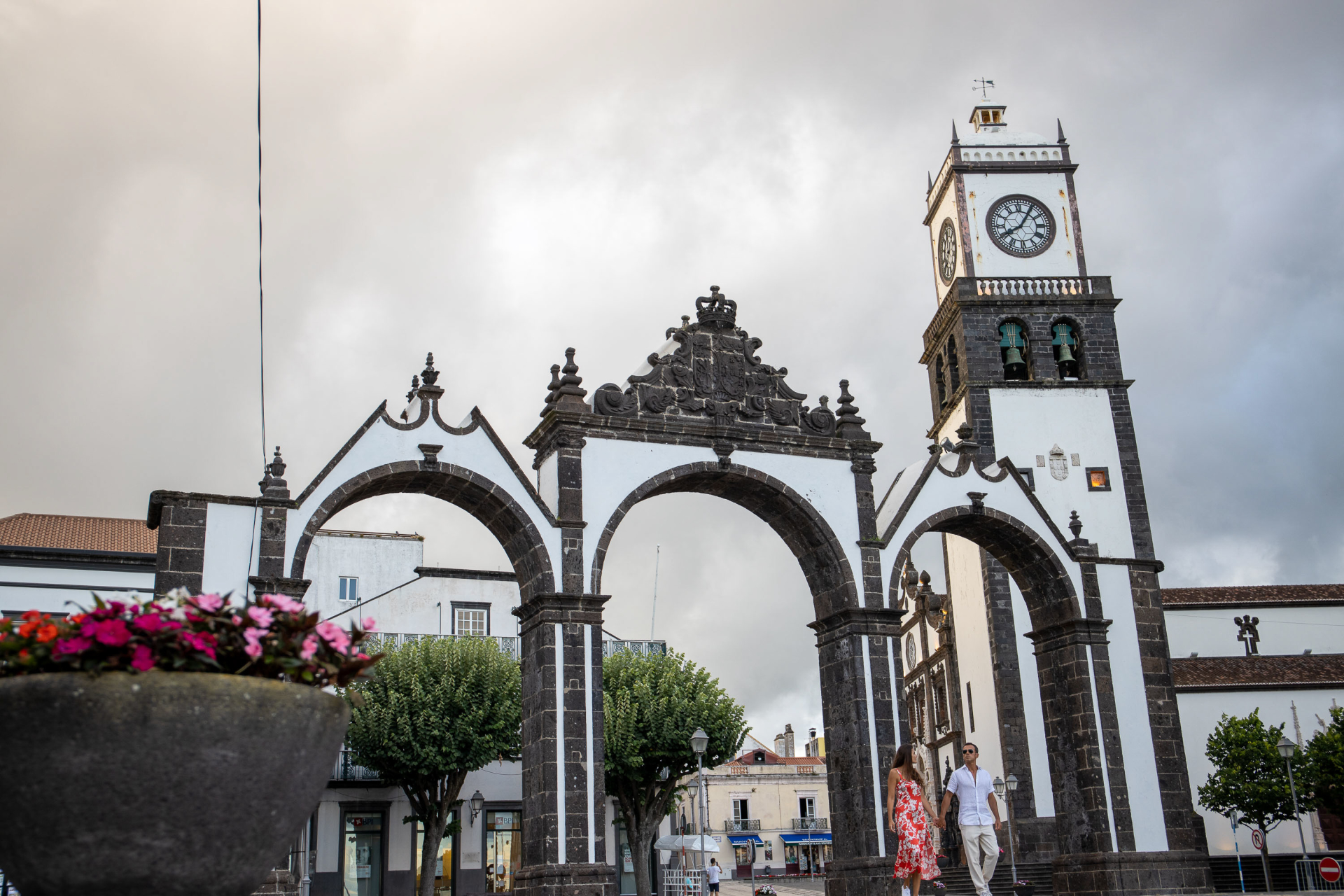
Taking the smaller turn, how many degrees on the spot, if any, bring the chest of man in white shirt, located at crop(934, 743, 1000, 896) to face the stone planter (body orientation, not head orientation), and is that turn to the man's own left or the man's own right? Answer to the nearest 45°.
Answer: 0° — they already face it

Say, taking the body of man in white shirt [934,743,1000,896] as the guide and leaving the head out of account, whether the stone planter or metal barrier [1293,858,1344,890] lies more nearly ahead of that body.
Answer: the stone planter

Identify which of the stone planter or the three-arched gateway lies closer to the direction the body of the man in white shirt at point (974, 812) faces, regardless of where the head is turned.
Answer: the stone planter

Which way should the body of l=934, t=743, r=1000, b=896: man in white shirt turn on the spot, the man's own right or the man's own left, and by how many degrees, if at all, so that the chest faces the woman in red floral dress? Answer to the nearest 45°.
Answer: approximately 45° to the man's own right

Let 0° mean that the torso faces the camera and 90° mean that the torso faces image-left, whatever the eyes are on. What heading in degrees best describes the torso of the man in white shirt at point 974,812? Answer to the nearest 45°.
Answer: approximately 0°

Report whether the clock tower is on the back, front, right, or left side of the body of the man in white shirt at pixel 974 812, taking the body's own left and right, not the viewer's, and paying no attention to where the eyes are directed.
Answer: back

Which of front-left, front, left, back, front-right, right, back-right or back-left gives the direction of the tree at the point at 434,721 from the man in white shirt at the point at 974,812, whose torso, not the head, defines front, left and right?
back-right

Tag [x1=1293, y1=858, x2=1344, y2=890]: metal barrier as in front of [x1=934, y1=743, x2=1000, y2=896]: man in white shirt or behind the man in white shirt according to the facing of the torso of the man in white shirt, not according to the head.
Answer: behind
